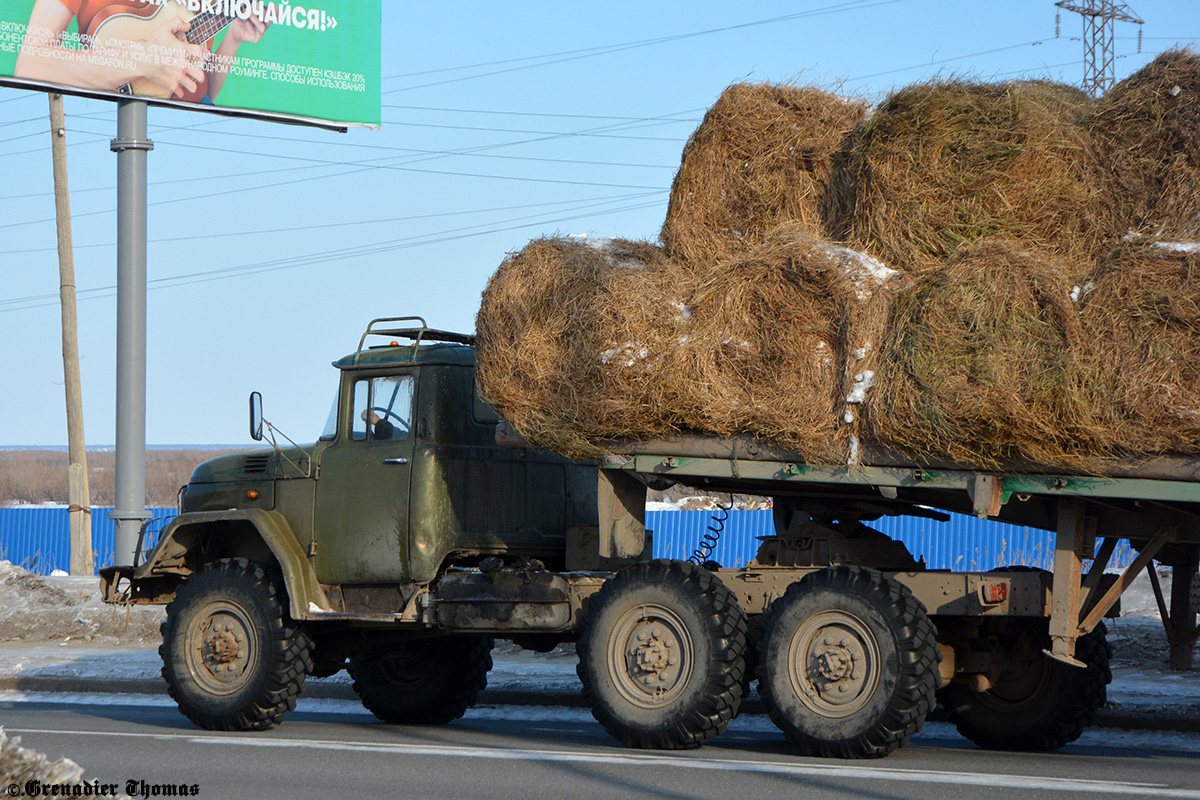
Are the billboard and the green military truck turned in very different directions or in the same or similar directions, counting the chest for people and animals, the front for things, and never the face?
very different directions

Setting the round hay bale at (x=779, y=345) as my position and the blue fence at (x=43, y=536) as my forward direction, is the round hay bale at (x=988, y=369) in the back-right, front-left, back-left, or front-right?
back-right

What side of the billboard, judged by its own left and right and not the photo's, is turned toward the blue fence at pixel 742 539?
left

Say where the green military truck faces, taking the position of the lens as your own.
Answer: facing away from the viewer and to the left of the viewer
